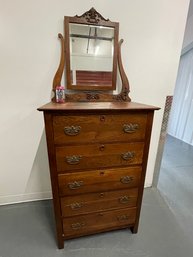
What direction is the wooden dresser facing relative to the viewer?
toward the camera
